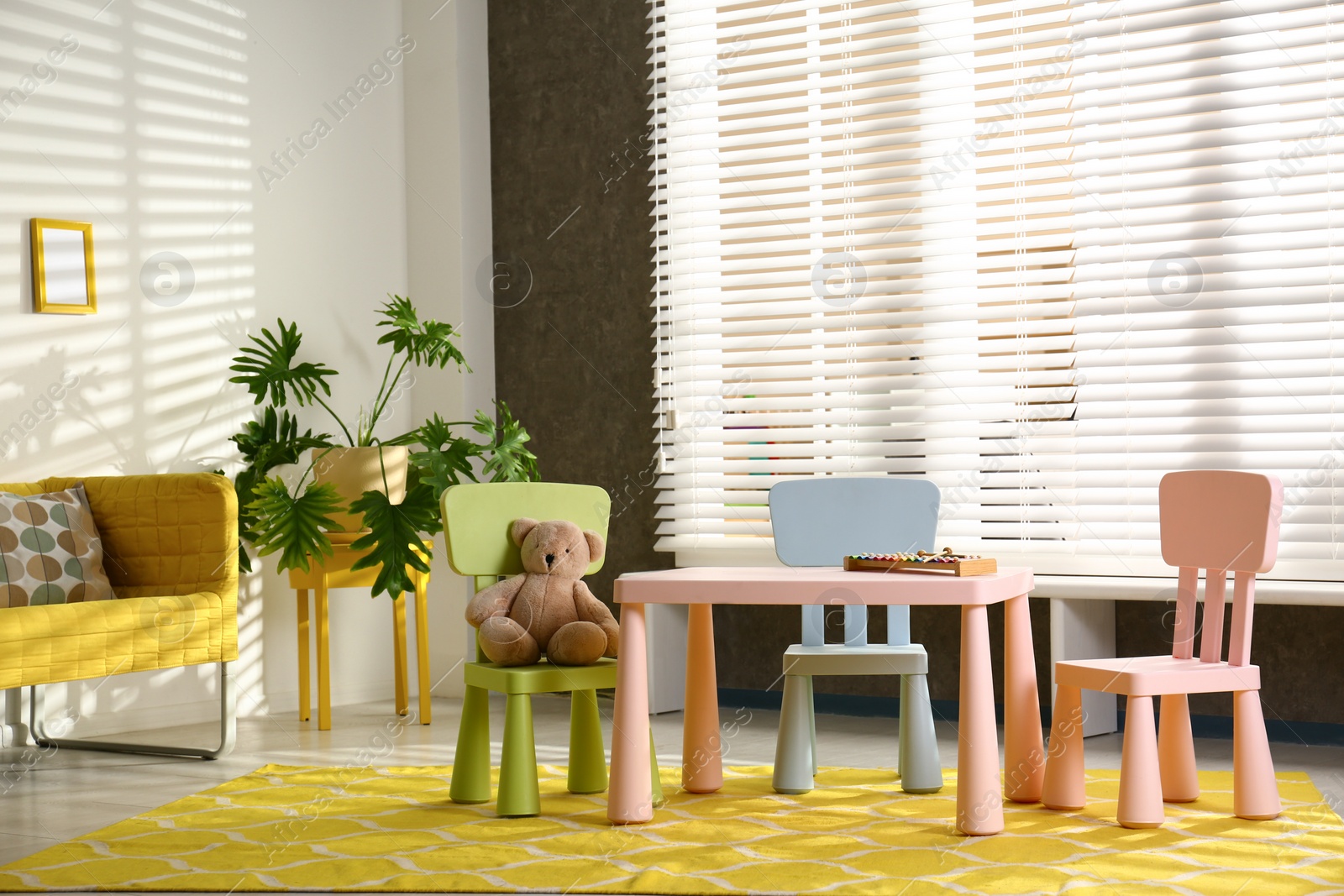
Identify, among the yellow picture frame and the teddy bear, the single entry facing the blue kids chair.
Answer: the yellow picture frame

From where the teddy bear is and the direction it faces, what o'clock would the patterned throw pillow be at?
The patterned throw pillow is roughly at 4 o'clock from the teddy bear.

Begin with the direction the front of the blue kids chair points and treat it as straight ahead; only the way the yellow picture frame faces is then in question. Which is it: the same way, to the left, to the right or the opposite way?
to the left

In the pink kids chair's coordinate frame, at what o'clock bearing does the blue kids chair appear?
The blue kids chair is roughly at 2 o'clock from the pink kids chair.

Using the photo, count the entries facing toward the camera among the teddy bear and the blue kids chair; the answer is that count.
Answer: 2

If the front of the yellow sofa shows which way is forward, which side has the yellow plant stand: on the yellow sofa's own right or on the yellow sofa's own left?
on the yellow sofa's own left
